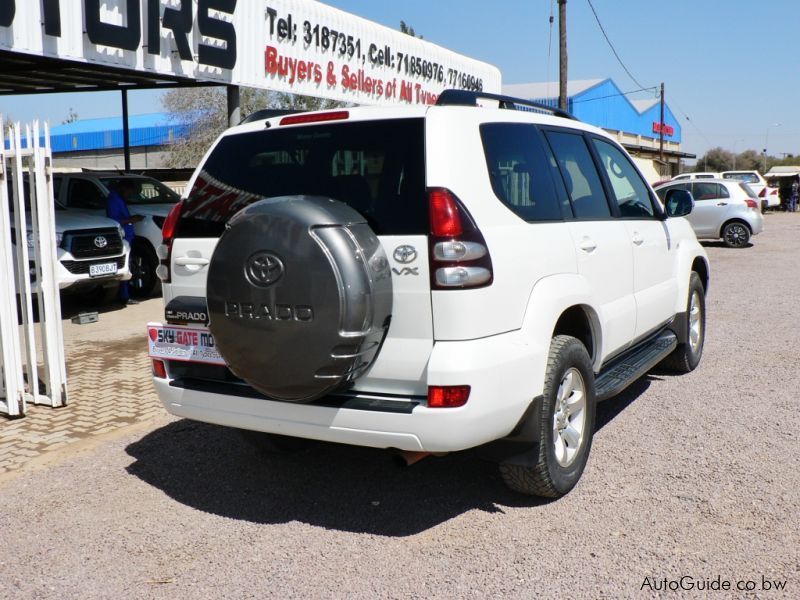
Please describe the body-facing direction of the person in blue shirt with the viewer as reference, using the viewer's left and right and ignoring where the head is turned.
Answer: facing to the right of the viewer

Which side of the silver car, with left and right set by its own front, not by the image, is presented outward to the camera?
left

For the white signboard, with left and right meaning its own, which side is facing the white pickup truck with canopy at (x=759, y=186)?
left

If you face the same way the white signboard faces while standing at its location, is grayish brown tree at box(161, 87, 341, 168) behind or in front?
behind

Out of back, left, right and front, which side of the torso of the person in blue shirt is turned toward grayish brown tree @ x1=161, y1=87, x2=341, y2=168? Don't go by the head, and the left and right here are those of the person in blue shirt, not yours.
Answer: left

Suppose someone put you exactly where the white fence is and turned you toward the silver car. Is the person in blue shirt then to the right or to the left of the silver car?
left

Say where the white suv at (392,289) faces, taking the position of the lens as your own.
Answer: facing away from the viewer and to the right of the viewer

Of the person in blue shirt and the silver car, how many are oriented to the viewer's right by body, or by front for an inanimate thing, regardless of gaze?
1
